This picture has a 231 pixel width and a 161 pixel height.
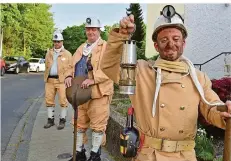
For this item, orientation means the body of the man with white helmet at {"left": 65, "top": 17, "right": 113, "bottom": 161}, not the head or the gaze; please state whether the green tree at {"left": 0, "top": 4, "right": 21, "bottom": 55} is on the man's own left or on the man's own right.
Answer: on the man's own right

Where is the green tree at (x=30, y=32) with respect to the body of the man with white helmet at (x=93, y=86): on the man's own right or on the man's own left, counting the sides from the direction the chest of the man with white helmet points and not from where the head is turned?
on the man's own right

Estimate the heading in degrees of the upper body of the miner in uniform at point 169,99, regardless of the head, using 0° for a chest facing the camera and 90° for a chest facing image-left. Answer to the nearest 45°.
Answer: approximately 0°

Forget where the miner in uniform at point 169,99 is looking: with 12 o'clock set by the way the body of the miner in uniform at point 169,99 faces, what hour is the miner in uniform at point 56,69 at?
the miner in uniform at point 56,69 is roughly at 5 o'clock from the miner in uniform at point 169,99.

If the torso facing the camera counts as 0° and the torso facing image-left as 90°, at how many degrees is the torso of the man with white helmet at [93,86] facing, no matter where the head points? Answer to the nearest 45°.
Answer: approximately 45°

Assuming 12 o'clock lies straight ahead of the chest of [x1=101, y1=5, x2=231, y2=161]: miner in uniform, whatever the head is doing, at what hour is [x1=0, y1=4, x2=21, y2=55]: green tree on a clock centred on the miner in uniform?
The green tree is roughly at 5 o'clock from the miner in uniform.

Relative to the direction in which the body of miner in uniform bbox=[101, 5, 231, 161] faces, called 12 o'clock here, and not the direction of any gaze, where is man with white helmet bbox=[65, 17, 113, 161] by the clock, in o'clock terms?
The man with white helmet is roughly at 5 o'clock from the miner in uniform.

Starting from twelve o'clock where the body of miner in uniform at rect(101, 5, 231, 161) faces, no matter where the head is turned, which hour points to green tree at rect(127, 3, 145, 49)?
The green tree is roughly at 6 o'clock from the miner in uniform.

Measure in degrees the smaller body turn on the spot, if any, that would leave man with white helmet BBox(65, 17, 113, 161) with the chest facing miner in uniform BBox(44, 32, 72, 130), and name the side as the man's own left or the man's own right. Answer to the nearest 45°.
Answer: approximately 135° to the man's own right
